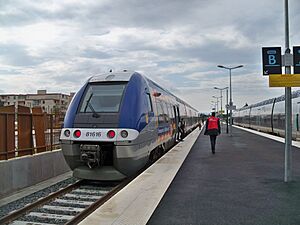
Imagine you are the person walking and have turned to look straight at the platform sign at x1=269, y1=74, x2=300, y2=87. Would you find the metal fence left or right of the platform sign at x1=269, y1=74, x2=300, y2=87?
right

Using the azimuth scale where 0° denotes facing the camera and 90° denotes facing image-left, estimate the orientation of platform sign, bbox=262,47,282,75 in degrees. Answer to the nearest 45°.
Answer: approximately 0°

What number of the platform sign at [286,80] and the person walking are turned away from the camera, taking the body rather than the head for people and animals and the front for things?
1

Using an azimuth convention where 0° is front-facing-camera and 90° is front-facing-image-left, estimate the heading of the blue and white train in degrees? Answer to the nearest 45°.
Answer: approximately 45°

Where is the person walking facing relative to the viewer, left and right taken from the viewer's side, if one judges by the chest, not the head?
facing away from the viewer

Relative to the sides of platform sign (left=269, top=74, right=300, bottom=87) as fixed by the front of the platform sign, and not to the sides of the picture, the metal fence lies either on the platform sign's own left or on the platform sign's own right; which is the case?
on the platform sign's own right

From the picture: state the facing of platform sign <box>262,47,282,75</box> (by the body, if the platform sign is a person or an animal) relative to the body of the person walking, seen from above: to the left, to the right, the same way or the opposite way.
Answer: the opposite way

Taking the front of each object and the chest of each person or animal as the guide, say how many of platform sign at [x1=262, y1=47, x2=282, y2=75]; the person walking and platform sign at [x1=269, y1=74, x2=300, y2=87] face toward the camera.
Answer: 2
